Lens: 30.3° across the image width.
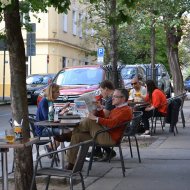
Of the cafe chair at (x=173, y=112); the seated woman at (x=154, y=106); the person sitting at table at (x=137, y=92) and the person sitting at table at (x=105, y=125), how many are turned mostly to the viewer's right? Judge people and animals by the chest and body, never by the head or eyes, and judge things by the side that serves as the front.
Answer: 0

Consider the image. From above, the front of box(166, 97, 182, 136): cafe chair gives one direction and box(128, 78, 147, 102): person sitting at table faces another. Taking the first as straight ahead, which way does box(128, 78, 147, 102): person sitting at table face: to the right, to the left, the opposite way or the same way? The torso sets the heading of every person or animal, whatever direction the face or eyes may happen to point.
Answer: to the left

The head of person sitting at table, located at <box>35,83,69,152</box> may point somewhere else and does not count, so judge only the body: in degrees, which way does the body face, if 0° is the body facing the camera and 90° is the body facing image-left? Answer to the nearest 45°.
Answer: approximately 270°

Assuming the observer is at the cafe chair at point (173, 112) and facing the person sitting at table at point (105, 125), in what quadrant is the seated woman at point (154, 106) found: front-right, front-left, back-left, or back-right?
front-right

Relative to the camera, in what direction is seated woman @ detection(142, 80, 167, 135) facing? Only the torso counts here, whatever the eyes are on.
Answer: to the viewer's left

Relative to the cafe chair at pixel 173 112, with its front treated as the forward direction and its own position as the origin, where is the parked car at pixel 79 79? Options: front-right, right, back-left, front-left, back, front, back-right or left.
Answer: front

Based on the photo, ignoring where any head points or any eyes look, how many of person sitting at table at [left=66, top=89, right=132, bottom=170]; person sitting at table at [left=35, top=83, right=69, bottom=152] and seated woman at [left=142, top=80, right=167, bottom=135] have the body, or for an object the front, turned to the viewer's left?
2

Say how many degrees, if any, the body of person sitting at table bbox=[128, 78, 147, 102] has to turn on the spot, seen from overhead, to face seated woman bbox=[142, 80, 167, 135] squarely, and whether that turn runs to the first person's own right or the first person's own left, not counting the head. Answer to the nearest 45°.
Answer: approximately 90° to the first person's own left

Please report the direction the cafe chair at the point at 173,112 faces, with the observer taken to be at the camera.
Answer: facing away from the viewer and to the left of the viewer

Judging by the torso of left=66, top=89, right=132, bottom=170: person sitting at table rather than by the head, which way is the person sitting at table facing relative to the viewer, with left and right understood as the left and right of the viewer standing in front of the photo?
facing to the left of the viewer
